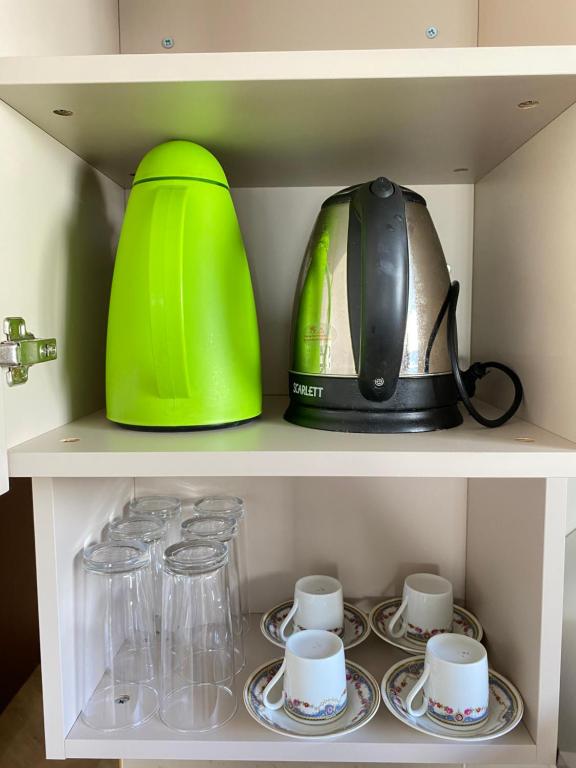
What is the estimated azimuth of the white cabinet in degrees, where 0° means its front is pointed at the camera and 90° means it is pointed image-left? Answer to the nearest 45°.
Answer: approximately 0°
